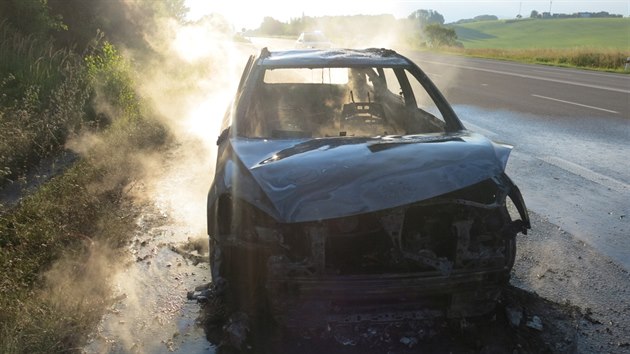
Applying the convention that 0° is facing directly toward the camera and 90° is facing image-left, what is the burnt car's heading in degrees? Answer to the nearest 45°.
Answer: approximately 0°

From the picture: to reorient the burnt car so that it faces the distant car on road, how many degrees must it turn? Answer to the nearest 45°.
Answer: approximately 180°
